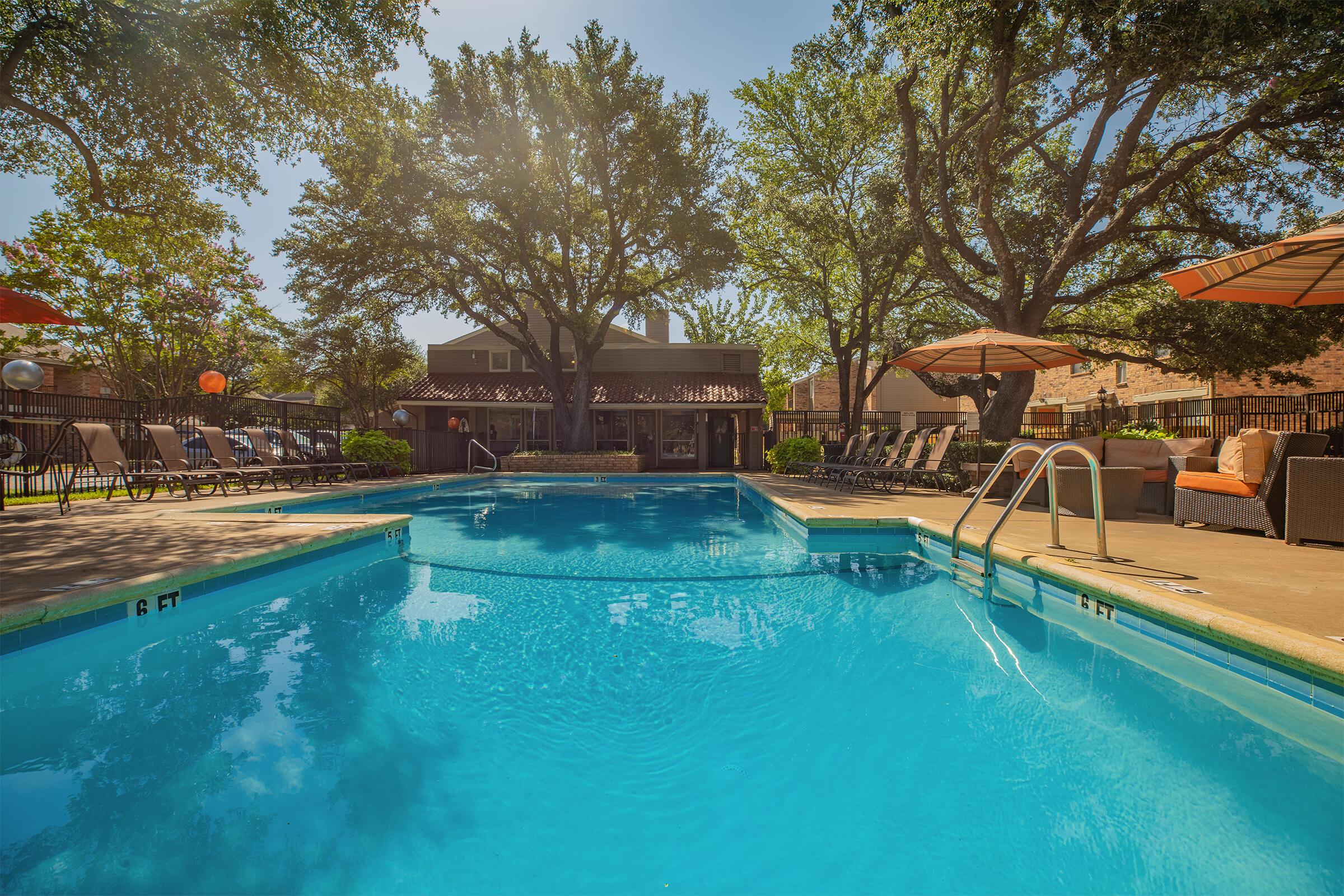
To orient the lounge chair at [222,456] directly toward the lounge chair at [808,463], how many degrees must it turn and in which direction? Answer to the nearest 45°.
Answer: approximately 45° to its left

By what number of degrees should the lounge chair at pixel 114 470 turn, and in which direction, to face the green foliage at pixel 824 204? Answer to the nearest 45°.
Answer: approximately 45° to its left

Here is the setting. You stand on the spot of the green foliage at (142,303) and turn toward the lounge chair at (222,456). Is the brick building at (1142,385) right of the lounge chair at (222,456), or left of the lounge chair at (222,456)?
left

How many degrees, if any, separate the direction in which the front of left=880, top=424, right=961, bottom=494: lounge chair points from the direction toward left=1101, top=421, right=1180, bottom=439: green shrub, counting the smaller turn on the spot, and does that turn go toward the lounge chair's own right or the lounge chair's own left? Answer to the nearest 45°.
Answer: approximately 180°

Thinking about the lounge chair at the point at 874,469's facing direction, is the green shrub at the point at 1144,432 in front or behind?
behind

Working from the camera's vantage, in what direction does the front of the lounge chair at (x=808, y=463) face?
facing to the left of the viewer

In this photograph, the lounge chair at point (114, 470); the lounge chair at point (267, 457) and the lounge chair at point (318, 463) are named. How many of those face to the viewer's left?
0

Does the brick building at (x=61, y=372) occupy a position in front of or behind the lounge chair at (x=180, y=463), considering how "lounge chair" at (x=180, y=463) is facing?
behind

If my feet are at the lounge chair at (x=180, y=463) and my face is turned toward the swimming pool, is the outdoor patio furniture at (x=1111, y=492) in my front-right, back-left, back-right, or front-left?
front-left

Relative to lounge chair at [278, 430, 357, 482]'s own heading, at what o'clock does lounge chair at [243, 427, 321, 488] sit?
lounge chair at [243, 427, 321, 488] is roughly at 4 o'clock from lounge chair at [278, 430, 357, 482].

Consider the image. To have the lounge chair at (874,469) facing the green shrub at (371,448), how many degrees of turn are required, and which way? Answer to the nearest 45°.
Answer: approximately 45° to its right

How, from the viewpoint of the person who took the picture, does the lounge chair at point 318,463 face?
facing to the right of the viewer

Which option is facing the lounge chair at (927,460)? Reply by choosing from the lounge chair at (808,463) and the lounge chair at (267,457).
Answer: the lounge chair at (267,457)

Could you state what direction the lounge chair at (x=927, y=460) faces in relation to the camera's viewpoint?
facing the viewer and to the left of the viewer

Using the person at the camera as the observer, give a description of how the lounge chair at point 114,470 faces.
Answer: facing the viewer and to the right of the viewer

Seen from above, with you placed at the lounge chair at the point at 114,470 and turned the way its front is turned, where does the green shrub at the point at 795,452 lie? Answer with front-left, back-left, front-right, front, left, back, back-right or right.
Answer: front-left

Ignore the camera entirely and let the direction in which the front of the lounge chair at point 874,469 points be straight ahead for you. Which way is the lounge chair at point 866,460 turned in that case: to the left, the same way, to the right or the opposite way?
the same way

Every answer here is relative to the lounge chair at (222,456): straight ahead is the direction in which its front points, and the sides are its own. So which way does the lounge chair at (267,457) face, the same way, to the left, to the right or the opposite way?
the same way
